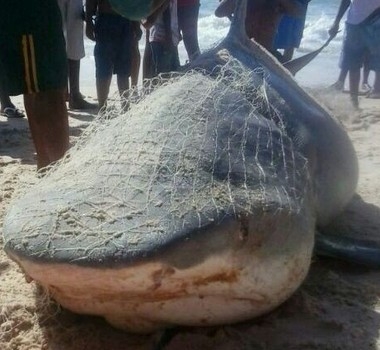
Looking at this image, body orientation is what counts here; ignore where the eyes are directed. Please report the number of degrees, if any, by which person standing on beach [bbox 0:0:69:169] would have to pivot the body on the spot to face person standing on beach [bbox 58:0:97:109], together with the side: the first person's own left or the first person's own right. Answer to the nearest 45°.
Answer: approximately 90° to the first person's own left

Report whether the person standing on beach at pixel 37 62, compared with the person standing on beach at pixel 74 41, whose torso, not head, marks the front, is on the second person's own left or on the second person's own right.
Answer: on the second person's own right

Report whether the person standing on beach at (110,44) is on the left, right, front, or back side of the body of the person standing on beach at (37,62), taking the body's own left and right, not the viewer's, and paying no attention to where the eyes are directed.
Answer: left

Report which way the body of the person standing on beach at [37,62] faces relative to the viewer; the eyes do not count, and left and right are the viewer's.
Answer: facing to the right of the viewer
